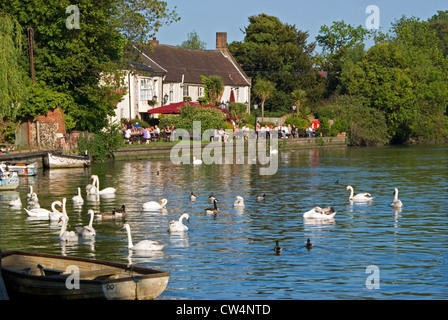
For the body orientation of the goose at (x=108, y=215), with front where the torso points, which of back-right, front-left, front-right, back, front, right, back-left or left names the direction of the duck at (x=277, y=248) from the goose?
front-right

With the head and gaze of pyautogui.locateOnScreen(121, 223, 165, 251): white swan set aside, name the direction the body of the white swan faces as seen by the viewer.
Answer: to the viewer's left

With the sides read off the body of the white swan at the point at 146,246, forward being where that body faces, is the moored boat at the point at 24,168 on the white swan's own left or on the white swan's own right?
on the white swan's own right

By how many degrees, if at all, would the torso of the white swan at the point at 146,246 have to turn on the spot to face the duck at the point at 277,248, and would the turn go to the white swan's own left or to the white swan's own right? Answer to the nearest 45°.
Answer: approximately 180°

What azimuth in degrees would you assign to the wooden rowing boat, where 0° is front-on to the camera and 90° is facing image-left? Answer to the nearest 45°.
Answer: approximately 315°
